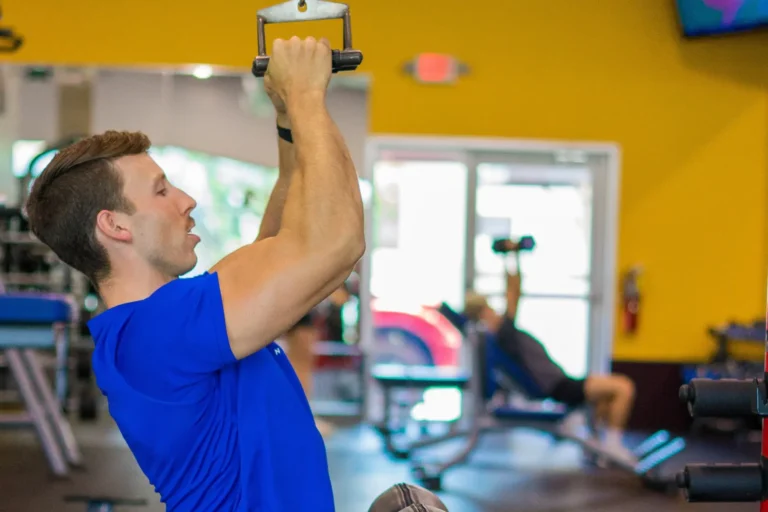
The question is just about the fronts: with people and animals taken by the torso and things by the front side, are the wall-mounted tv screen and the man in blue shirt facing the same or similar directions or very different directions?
very different directions

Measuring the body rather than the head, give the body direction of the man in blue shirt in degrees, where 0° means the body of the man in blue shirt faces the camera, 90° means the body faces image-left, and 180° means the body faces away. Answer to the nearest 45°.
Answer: approximately 270°

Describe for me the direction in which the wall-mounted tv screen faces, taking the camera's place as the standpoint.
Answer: facing the viewer and to the left of the viewer

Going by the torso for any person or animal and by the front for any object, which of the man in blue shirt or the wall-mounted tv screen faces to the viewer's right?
the man in blue shirt

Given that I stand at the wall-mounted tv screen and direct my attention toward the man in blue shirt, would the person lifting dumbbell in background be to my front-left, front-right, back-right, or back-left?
front-right

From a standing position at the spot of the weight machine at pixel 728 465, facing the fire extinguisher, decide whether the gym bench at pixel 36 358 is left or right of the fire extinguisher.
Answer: left

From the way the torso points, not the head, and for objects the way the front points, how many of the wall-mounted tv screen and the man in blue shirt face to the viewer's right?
1
